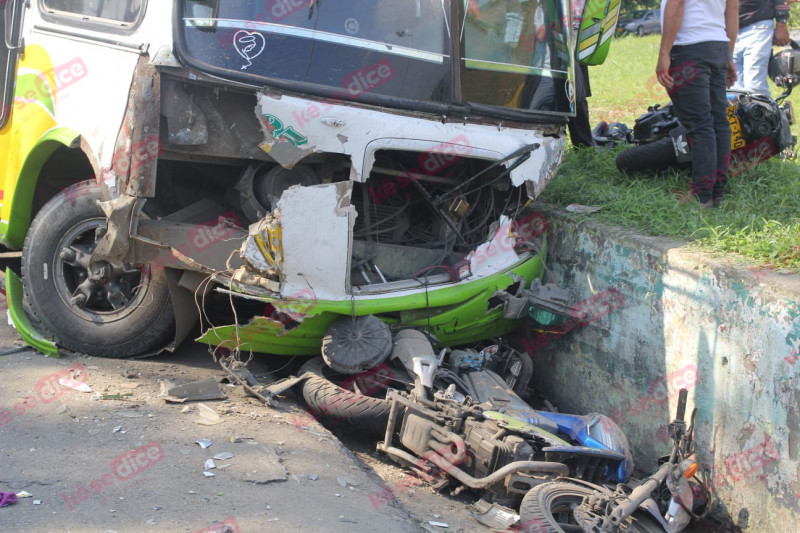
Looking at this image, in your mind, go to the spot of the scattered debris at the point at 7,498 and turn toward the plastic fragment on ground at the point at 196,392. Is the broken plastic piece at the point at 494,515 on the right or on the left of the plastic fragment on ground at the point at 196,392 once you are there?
right

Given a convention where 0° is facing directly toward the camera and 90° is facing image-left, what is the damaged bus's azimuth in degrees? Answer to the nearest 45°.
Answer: approximately 315°

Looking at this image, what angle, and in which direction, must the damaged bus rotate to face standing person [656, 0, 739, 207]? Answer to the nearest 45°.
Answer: approximately 45° to its left

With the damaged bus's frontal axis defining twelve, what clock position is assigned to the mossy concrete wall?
The mossy concrete wall is roughly at 11 o'clock from the damaged bus.

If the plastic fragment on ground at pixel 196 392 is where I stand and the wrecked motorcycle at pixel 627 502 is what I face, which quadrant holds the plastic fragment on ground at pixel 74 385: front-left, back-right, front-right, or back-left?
back-right

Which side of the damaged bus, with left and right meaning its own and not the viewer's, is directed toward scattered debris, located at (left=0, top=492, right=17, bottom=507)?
right

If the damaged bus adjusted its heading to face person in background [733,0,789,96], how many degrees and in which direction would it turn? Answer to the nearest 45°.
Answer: approximately 90° to its left

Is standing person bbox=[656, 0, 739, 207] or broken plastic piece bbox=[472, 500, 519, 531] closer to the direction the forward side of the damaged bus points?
the broken plastic piece

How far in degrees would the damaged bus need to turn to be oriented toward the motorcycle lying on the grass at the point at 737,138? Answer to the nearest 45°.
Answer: approximately 45° to its left
